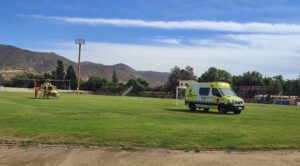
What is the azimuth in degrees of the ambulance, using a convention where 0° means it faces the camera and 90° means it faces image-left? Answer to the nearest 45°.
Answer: approximately 315°
